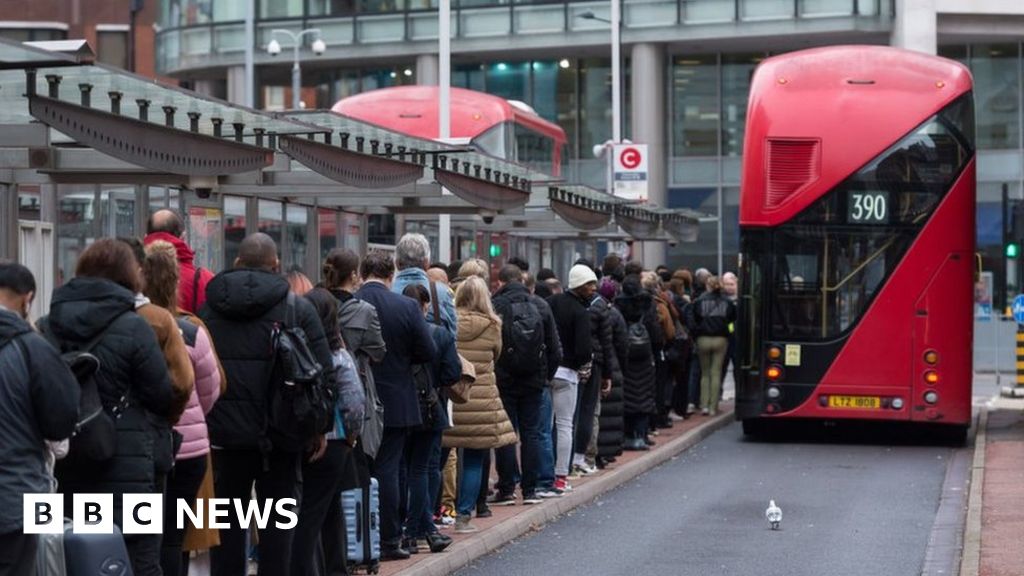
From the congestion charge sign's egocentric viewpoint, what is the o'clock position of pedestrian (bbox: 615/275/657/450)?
The pedestrian is roughly at 12 o'clock from the congestion charge sign.

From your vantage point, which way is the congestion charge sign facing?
toward the camera

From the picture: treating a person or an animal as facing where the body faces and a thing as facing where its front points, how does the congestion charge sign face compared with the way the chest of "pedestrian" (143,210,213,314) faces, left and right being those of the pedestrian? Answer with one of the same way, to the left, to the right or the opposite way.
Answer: the opposite way

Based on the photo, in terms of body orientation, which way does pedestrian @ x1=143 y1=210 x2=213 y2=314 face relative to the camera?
away from the camera

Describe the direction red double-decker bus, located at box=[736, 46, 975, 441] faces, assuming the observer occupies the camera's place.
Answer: facing away from the viewer

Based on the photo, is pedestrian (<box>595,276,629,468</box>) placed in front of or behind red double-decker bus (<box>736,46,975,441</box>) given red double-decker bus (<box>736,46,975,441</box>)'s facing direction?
behind

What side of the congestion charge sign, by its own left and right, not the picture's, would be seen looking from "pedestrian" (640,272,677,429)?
front

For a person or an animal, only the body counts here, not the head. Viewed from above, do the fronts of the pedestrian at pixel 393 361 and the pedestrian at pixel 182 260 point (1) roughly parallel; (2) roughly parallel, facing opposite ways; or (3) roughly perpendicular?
roughly parallel

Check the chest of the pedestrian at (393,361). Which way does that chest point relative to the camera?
away from the camera

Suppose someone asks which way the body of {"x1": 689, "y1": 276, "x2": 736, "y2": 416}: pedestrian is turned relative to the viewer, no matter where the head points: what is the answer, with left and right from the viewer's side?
facing away from the viewer

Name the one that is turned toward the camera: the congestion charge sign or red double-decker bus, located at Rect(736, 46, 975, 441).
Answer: the congestion charge sign

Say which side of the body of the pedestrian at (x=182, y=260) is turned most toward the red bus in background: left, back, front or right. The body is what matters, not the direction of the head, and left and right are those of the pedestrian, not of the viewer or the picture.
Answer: front

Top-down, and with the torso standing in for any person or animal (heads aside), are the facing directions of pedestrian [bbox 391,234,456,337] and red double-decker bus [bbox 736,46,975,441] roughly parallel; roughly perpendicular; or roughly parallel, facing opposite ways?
roughly parallel

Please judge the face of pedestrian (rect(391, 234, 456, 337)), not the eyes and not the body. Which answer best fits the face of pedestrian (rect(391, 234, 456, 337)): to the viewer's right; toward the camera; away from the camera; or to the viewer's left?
away from the camera

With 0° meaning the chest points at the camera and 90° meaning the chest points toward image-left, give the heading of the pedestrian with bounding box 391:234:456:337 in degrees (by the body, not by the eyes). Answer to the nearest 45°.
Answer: approximately 180°
